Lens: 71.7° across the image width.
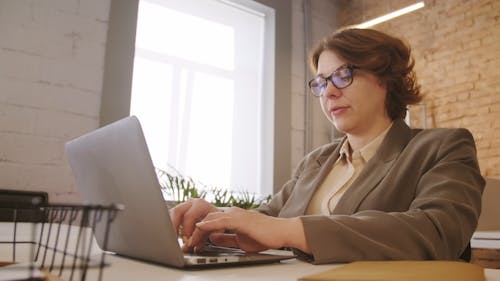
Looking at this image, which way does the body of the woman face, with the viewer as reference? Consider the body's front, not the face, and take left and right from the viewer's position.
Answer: facing the viewer and to the left of the viewer

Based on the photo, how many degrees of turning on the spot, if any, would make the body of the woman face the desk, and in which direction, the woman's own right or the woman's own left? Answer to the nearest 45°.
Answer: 0° — they already face it

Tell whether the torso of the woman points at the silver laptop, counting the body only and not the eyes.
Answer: yes

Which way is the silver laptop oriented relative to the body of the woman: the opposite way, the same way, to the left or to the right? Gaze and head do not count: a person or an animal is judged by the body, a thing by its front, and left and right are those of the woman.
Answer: the opposite way

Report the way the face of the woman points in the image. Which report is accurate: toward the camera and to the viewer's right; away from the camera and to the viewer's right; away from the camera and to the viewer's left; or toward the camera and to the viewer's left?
toward the camera and to the viewer's left

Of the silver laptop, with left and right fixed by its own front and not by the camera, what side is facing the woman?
front
